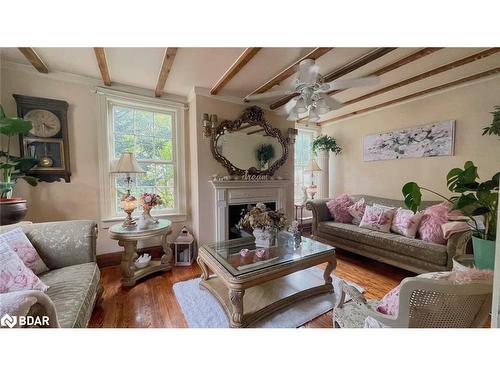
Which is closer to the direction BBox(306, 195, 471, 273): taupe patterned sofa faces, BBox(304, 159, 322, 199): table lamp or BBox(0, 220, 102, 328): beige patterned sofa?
the beige patterned sofa

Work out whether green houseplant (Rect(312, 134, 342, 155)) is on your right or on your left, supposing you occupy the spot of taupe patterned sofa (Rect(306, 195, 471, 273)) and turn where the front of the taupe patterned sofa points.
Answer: on your right

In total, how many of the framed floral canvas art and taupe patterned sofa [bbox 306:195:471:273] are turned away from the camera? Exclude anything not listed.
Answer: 0

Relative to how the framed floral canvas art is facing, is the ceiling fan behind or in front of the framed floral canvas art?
in front

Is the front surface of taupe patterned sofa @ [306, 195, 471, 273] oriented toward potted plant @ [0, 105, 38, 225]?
yes

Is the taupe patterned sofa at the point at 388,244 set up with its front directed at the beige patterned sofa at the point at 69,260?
yes

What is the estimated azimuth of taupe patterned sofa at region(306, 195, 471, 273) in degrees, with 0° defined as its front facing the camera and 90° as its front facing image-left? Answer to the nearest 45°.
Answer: approximately 45°

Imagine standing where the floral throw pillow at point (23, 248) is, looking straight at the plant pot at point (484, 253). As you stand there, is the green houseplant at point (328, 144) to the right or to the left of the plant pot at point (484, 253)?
left

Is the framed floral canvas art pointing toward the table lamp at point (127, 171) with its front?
yes

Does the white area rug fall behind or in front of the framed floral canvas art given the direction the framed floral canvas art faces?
in front

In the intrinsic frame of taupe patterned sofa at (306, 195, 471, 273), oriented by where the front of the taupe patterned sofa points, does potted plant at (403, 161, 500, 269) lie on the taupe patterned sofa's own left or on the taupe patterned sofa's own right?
on the taupe patterned sofa's own left

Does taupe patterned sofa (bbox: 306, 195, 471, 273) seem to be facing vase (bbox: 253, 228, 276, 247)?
yes

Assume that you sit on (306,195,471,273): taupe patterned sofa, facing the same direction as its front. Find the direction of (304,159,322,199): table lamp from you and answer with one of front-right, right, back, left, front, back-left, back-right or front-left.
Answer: right
